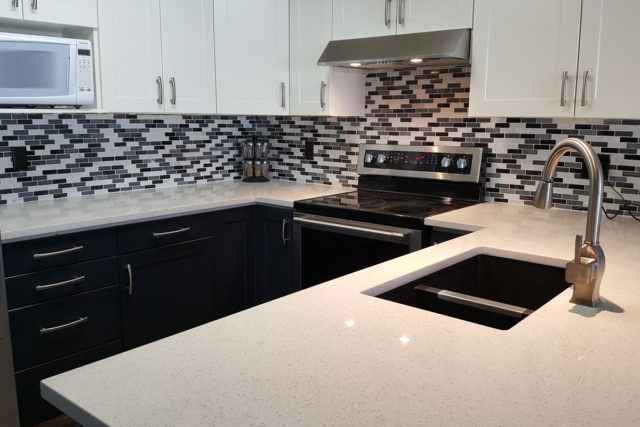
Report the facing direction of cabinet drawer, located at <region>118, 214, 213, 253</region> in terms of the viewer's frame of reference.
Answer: facing the viewer and to the right of the viewer

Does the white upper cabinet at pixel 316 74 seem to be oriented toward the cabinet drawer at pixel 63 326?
yes

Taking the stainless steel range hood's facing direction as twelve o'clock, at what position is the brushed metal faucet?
The brushed metal faucet is roughly at 10 o'clock from the stainless steel range hood.

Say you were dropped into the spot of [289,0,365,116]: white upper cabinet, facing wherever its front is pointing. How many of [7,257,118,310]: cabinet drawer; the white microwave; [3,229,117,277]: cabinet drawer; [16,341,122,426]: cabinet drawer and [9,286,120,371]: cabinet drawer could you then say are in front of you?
5

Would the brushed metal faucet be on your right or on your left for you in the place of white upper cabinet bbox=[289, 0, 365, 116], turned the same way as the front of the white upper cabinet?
on your left

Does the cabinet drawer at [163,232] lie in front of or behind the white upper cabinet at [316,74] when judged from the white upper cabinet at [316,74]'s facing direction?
in front

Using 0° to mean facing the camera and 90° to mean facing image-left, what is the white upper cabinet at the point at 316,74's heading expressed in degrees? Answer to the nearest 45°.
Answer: approximately 45°

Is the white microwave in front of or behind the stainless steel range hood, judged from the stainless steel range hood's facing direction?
in front
